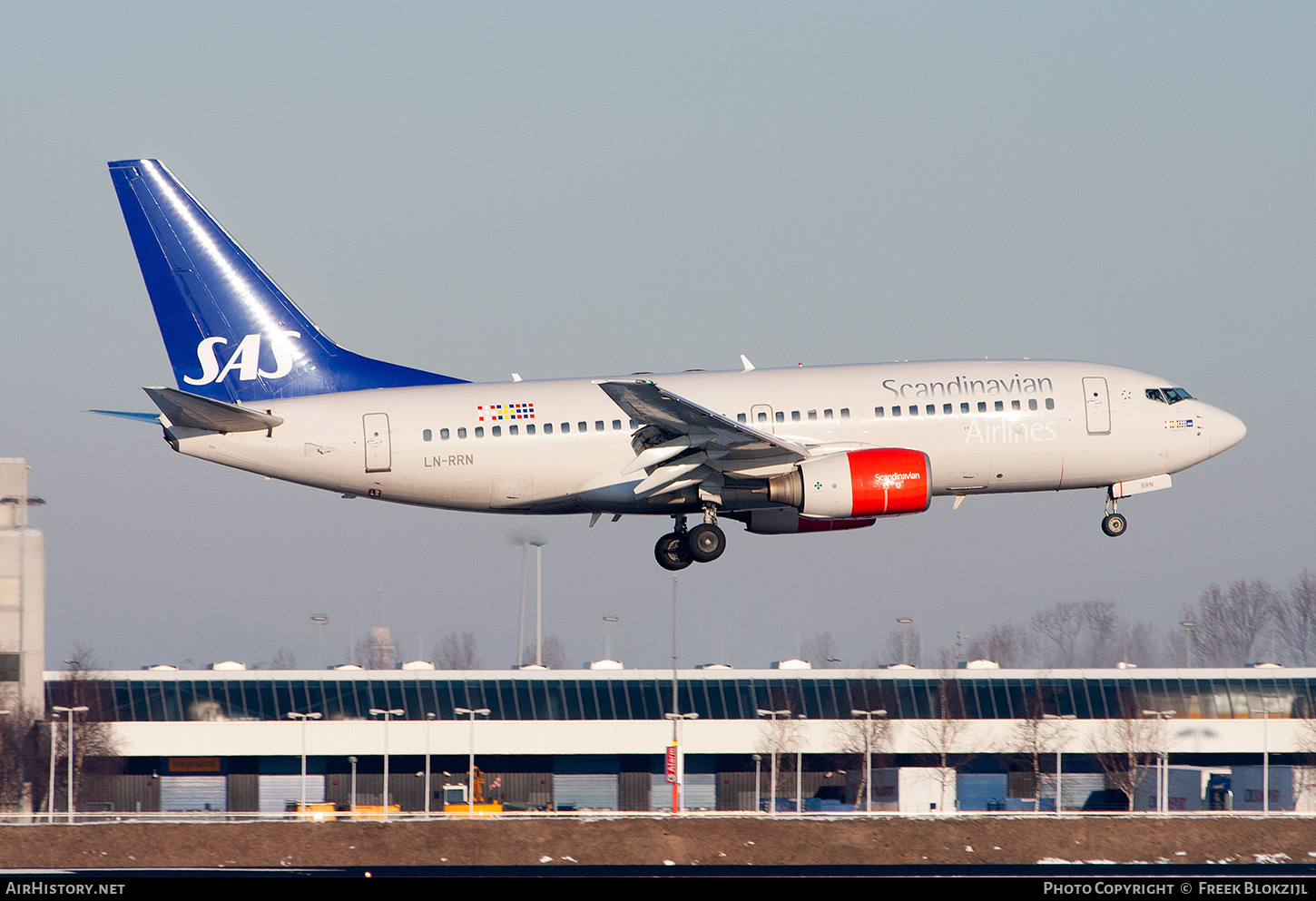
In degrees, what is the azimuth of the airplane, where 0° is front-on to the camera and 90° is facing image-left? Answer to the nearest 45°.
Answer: approximately 270°
